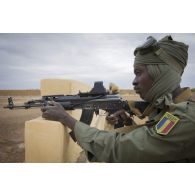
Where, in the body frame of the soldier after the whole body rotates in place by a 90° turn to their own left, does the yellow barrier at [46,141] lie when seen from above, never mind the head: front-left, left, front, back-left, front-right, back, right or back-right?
back-right

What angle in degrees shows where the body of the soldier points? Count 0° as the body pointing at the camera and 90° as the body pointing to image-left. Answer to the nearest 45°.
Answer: approximately 90°

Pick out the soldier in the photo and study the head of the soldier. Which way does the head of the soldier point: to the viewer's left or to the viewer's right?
to the viewer's left
